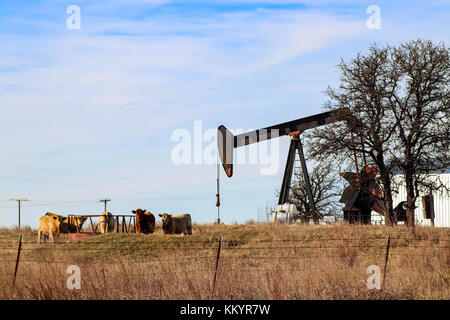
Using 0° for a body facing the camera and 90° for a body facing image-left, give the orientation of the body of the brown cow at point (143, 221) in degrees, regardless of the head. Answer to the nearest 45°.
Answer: approximately 45°

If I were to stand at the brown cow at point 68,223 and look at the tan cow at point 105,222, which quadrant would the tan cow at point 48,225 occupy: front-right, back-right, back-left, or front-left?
back-right

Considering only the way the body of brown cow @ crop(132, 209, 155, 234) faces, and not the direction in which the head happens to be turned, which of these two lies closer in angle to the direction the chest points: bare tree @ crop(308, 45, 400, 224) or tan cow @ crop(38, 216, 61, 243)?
the tan cow

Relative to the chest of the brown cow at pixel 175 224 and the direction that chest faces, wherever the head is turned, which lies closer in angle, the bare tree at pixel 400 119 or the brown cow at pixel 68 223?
the brown cow

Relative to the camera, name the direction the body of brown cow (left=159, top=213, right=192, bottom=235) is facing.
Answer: to the viewer's left
